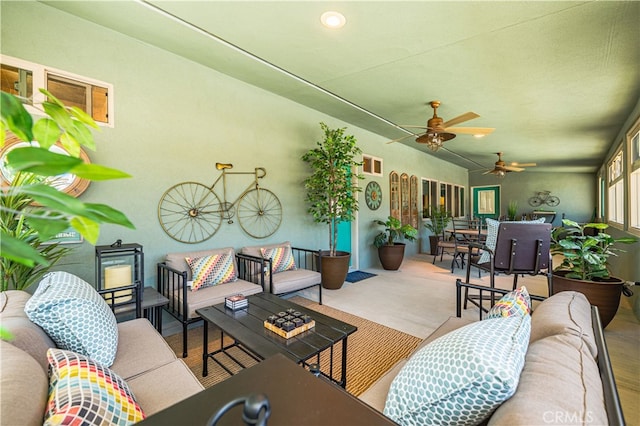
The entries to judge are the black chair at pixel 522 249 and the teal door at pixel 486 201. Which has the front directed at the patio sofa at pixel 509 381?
the teal door

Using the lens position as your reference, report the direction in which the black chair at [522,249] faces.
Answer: facing away from the viewer and to the left of the viewer

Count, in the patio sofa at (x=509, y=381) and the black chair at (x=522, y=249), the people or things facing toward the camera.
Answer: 0

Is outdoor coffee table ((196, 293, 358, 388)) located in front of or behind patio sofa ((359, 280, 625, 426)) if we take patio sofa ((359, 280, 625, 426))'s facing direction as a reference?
in front

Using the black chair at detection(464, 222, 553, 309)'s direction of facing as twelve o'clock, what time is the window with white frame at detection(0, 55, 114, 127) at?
The window with white frame is roughly at 9 o'clock from the black chair.

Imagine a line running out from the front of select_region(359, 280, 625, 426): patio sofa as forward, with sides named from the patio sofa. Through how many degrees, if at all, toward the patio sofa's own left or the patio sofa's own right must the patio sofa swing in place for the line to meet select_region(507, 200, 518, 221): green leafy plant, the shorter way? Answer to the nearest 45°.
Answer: approximately 90° to the patio sofa's own right

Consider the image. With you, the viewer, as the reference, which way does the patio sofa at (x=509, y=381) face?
facing to the left of the viewer

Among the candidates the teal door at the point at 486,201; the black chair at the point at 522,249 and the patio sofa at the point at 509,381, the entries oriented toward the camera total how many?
1

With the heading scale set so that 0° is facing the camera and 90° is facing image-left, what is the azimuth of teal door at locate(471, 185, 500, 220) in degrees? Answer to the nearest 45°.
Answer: approximately 0°

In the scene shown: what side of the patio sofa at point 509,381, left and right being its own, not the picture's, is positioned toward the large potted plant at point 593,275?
right
